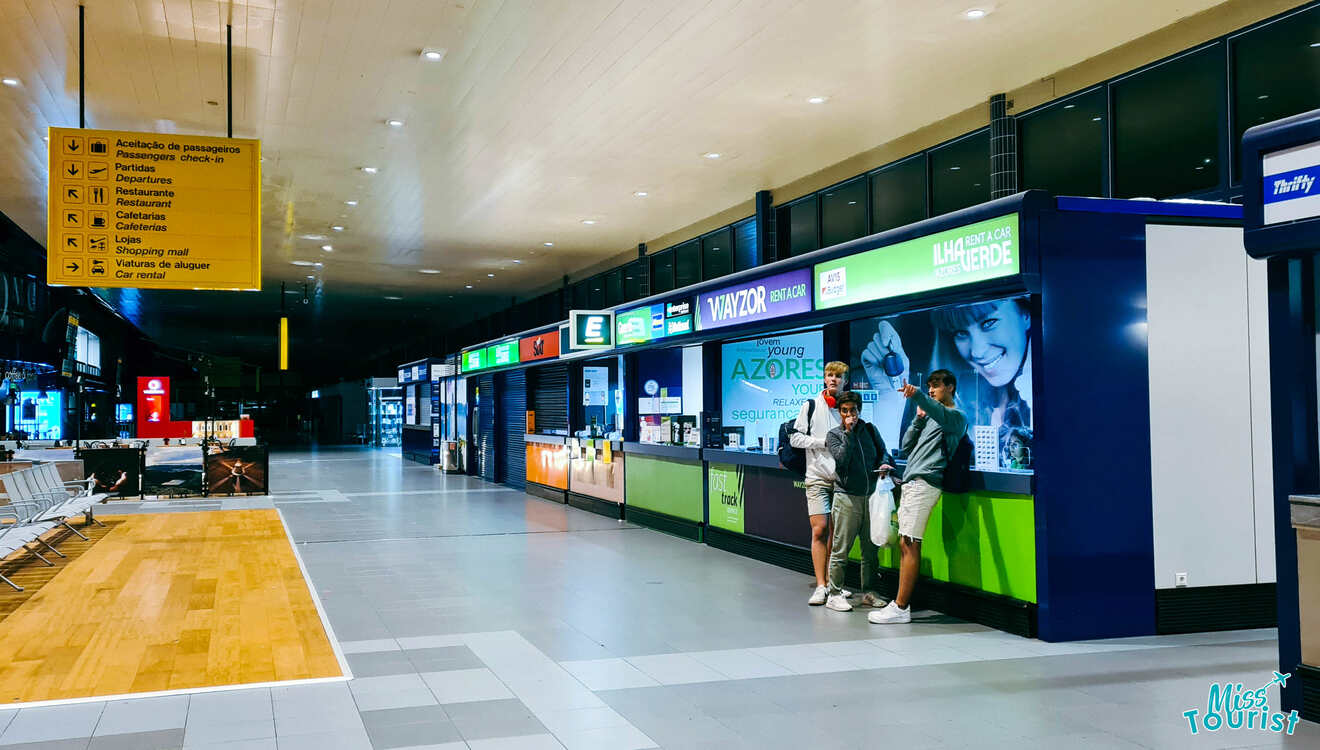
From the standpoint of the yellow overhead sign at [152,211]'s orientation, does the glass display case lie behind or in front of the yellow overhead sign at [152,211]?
behind

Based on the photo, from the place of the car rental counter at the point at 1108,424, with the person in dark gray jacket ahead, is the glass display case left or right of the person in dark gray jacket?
right

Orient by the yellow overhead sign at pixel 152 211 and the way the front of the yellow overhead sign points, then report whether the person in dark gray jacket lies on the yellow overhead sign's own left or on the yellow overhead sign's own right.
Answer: on the yellow overhead sign's own left

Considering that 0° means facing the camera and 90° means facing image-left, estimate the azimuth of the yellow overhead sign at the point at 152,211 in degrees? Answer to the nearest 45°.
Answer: approximately 0°

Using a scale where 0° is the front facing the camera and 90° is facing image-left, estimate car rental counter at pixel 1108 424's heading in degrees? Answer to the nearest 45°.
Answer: approximately 45°

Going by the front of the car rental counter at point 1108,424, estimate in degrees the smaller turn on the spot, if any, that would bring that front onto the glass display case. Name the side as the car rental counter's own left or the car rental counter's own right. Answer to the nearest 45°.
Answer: approximately 90° to the car rental counter's own right

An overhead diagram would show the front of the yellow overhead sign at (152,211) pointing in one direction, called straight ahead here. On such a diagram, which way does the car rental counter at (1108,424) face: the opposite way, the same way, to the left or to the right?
to the right

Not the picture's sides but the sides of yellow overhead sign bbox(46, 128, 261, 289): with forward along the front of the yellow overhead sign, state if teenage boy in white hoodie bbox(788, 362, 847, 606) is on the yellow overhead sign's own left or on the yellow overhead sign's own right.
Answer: on the yellow overhead sign's own left

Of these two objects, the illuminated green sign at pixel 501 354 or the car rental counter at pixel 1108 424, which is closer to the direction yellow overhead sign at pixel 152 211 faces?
the car rental counter
